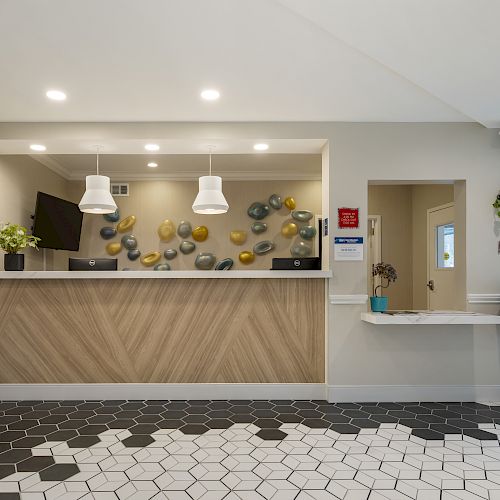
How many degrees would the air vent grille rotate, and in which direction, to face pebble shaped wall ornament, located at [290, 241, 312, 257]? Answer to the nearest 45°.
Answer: approximately 90° to its left

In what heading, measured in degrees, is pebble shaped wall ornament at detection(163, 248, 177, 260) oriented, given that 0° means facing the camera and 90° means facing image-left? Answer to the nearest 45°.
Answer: approximately 0°

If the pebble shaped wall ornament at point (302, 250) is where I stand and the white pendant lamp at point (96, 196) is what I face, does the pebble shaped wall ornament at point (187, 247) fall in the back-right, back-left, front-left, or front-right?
front-right

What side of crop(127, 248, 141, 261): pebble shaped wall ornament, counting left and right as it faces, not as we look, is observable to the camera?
front

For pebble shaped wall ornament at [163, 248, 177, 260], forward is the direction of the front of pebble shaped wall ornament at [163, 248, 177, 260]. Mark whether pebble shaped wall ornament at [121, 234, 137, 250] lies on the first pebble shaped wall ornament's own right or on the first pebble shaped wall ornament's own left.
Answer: on the first pebble shaped wall ornament's own right

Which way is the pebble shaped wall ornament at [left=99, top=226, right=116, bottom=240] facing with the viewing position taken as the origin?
facing the viewer

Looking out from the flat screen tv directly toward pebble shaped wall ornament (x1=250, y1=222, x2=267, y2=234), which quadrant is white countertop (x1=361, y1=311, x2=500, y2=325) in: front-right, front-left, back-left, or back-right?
front-right

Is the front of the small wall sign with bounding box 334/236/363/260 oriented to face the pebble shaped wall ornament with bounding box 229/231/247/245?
no

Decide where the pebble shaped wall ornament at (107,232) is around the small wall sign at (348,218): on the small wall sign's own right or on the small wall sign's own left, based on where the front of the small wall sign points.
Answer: on the small wall sign's own right

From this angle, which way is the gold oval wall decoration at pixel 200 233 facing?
toward the camera

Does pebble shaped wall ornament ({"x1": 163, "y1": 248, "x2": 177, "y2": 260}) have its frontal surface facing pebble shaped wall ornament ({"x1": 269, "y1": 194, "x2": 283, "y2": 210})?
no

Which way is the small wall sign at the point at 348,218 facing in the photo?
toward the camera

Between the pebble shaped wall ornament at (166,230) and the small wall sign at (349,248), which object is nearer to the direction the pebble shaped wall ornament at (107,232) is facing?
the small wall sign

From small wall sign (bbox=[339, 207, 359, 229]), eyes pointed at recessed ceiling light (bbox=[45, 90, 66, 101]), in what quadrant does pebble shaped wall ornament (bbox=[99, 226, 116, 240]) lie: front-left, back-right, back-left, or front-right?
front-right

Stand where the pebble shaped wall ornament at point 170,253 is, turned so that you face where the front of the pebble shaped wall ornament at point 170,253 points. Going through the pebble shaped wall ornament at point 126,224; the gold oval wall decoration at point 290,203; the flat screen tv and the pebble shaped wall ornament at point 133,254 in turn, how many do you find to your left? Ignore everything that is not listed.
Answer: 1

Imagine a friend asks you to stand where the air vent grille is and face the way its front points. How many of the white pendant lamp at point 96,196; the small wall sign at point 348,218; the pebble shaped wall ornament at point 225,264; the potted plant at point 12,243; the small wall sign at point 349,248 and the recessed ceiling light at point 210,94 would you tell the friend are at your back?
0

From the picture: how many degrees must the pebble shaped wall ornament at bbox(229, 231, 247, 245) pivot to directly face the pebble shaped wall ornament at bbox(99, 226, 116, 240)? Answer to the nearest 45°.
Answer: approximately 90° to its right

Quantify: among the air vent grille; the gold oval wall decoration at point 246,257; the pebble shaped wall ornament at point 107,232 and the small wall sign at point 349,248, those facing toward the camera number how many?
4
